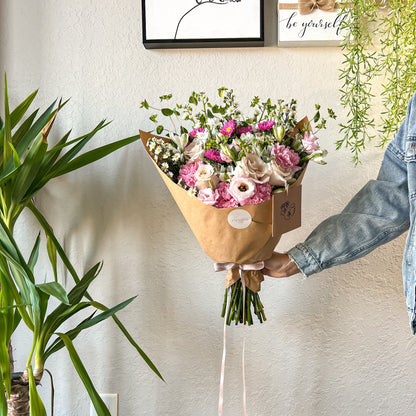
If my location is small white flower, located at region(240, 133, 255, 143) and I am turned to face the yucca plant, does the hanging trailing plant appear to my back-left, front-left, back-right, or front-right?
back-right

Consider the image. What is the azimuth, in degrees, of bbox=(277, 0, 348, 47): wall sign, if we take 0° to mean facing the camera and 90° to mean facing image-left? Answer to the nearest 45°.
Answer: approximately 0°

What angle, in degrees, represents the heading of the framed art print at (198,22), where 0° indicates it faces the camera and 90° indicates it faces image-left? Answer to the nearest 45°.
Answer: approximately 0°

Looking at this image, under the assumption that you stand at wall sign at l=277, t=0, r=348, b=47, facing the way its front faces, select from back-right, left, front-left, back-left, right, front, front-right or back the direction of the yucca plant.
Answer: front-right

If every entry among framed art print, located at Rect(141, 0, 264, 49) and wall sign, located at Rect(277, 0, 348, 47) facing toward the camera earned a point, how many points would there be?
2
